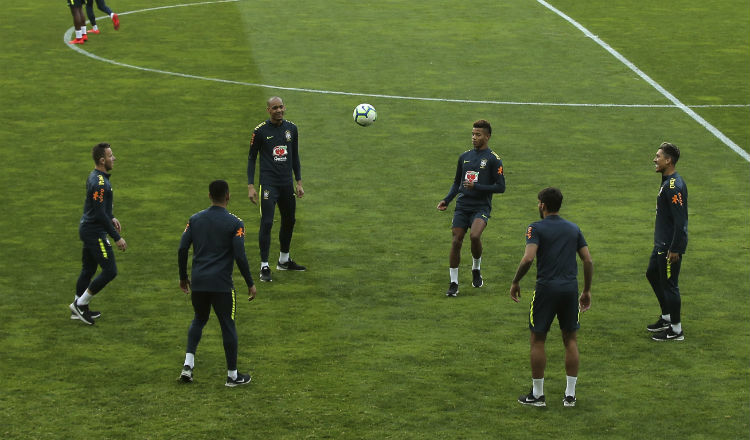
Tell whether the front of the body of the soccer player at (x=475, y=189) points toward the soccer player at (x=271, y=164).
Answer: no

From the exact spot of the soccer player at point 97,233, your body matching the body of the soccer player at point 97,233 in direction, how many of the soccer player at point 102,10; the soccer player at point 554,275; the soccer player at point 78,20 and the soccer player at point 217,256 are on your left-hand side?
2

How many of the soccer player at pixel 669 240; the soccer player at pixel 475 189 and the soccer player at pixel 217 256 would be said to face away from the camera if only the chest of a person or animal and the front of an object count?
1

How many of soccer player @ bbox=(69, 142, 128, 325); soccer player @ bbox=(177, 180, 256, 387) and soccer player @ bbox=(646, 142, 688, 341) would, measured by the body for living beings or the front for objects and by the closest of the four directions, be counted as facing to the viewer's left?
1

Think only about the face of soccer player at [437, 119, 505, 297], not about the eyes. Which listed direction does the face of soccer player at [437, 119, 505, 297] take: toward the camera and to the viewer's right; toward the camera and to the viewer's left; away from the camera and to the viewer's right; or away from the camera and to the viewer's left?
toward the camera and to the viewer's left

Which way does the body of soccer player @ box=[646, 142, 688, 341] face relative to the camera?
to the viewer's left

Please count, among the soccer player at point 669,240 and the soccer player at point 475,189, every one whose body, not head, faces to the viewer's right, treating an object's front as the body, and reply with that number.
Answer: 0

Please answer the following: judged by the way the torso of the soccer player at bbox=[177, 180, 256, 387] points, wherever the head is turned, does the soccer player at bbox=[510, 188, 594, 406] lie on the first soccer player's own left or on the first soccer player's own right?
on the first soccer player's own right

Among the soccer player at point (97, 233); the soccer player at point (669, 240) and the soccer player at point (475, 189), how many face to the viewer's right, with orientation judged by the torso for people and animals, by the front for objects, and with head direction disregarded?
1

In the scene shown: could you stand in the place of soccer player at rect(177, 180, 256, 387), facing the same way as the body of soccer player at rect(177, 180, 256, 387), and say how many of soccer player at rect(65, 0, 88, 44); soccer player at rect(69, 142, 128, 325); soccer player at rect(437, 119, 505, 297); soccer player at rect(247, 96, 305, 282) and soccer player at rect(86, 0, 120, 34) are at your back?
0

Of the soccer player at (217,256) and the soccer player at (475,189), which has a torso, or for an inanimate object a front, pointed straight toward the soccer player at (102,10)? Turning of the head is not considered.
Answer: the soccer player at (217,256)

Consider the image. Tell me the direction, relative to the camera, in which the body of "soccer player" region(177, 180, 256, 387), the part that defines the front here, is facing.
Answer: away from the camera

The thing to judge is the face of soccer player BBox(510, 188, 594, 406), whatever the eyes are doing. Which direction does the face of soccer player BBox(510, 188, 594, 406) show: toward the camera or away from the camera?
away from the camera

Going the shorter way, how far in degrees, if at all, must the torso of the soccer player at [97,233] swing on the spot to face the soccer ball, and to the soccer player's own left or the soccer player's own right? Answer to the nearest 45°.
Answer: approximately 45° to the soccer player's own left

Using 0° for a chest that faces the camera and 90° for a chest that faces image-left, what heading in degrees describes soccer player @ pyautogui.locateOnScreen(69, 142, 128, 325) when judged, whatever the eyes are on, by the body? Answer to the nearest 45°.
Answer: approximately 270°

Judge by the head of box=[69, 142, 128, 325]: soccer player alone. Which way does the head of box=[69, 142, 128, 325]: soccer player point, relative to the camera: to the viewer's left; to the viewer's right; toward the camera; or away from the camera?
to the viewer's right

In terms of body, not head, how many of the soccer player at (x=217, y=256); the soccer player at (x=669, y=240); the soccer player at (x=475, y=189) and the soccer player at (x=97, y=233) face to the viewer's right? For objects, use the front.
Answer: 1

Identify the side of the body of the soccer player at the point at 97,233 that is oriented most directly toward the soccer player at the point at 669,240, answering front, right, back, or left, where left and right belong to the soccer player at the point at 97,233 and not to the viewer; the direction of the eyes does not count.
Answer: front

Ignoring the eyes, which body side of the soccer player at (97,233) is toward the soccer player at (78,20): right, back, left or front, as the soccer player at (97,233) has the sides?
left

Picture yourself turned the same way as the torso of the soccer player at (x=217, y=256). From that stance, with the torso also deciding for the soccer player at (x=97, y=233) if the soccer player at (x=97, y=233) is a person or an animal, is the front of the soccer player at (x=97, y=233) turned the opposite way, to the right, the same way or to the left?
to the right

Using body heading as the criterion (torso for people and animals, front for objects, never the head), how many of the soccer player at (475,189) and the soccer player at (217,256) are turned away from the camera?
1
